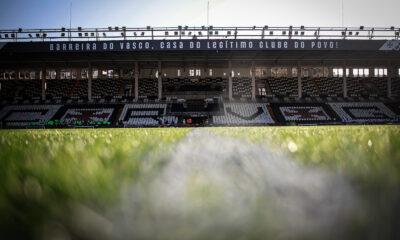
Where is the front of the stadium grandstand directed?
toward the camera
